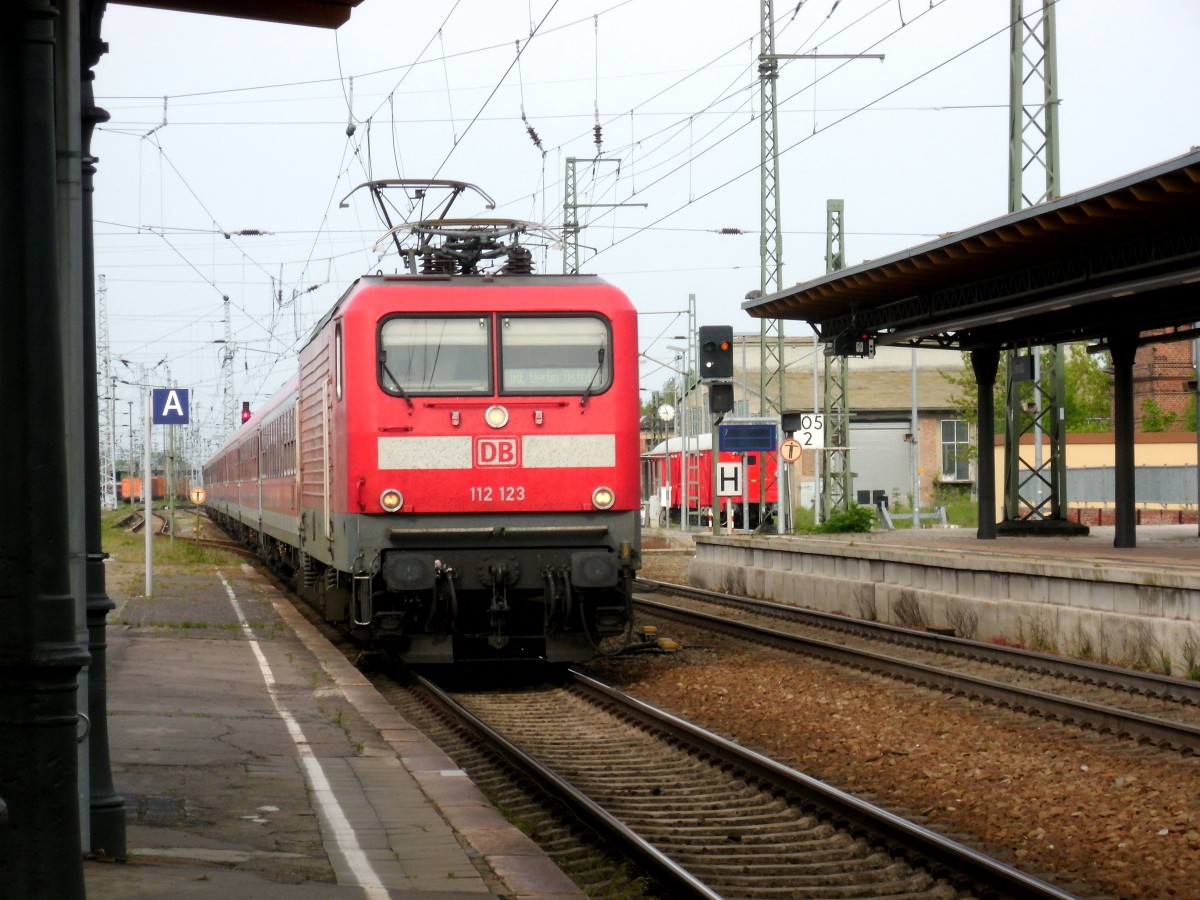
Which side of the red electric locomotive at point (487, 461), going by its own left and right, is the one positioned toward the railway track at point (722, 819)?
front

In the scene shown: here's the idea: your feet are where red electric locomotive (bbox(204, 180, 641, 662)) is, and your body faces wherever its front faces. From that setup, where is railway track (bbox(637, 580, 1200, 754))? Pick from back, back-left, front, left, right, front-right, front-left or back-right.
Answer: left

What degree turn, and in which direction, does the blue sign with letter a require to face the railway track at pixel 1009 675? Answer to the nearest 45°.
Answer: approximately 45° to its left

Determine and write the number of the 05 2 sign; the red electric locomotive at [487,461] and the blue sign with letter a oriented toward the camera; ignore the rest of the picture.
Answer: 3

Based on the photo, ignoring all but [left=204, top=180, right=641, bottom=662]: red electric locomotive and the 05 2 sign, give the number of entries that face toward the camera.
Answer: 2

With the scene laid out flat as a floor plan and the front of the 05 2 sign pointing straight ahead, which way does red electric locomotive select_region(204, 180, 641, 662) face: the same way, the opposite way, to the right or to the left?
the same way

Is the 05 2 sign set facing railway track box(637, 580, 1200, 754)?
yes

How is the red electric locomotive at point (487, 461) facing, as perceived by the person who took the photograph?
facing the viewer

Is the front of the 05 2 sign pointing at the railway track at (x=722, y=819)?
yes

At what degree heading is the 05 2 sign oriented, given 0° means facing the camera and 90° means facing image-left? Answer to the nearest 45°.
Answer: approximately 0°

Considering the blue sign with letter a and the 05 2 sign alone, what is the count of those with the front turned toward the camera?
2

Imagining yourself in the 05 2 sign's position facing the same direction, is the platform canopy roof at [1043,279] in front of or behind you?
in front

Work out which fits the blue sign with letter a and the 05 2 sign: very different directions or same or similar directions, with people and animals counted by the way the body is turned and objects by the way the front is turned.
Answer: same or similar directions

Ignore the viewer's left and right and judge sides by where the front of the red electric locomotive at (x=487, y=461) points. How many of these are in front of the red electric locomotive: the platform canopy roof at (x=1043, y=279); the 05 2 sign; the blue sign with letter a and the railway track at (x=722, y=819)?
1

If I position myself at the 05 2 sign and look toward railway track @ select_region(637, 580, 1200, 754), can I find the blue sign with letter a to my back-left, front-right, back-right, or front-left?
front-right
